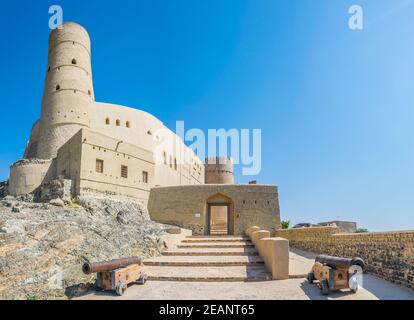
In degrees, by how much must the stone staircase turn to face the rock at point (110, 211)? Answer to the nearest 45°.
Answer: approximately 135° to its right

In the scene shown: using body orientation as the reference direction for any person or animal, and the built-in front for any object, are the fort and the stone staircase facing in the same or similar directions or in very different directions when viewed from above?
same or similar directions

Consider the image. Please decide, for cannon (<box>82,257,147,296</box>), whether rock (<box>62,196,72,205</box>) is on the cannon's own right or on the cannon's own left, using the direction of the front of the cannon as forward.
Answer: on the cannon's own right

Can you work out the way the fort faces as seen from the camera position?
facing the viewer

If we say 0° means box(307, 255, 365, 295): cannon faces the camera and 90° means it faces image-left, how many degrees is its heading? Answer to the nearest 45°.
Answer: approximately 315°

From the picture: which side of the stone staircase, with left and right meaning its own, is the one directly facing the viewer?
front

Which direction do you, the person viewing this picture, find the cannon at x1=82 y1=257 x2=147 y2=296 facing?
facing the viewer and to the left of the viewer

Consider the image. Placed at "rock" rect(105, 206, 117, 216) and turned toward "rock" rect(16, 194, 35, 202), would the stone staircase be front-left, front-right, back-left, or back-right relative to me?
back-left

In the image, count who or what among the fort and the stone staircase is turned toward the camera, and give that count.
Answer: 2

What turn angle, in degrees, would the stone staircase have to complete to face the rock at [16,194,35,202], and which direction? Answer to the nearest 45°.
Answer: approximately 135° to its right

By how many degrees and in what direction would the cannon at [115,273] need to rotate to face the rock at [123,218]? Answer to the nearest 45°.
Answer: approximately 135° to its right
